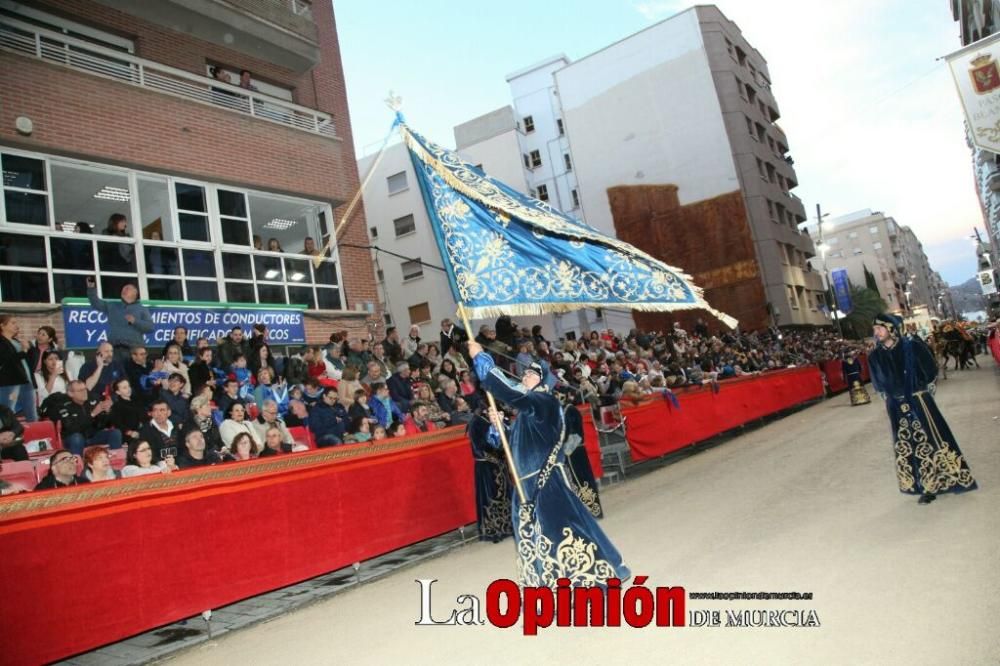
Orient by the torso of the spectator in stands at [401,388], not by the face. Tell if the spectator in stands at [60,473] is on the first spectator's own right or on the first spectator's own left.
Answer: on the first spectator's own right

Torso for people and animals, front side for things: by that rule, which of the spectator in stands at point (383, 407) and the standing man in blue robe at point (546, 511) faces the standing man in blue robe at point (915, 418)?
the spectator in stands

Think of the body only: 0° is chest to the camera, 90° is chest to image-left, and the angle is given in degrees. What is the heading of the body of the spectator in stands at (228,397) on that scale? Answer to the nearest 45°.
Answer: approximately 315°

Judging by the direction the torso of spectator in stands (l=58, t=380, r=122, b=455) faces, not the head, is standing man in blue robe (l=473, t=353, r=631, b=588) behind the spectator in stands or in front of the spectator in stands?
in front

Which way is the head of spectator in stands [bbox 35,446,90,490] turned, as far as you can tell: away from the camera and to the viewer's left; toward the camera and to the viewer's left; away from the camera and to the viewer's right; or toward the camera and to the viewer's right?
toward the camera and to the viewer's right

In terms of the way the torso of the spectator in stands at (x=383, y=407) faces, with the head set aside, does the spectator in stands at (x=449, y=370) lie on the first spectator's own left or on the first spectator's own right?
on the first spectator's own left

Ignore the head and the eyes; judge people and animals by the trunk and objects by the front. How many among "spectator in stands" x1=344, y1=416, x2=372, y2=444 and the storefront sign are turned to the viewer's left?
0

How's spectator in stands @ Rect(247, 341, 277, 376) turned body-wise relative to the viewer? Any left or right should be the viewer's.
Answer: facing the viewer and to the right of the viewer

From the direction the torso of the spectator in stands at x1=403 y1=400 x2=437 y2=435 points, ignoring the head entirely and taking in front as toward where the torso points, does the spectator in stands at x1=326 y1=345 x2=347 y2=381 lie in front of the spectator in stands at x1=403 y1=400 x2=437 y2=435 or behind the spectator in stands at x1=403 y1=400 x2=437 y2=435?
behind
